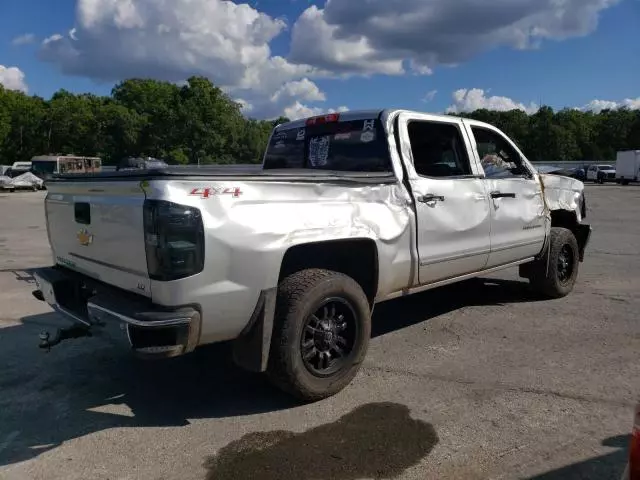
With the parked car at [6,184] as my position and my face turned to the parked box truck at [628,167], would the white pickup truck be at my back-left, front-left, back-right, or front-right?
front-right

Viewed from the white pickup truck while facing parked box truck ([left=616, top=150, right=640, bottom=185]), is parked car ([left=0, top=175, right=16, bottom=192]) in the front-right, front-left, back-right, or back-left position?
front-left

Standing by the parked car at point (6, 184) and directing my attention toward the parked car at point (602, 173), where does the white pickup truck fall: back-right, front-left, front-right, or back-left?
front-right

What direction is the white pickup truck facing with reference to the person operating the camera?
facing away from the viewer and to the right of the viewer

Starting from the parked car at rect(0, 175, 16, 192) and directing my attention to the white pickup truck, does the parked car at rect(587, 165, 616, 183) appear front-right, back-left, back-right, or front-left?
front-left

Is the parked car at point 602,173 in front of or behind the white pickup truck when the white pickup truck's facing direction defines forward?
in front

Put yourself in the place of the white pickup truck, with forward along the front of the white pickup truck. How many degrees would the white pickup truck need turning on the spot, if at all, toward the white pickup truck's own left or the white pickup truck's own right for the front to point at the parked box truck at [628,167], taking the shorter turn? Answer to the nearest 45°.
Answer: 0° — it already faces it

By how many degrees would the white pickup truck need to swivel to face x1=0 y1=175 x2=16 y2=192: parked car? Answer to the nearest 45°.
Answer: approximately 90° to its left
